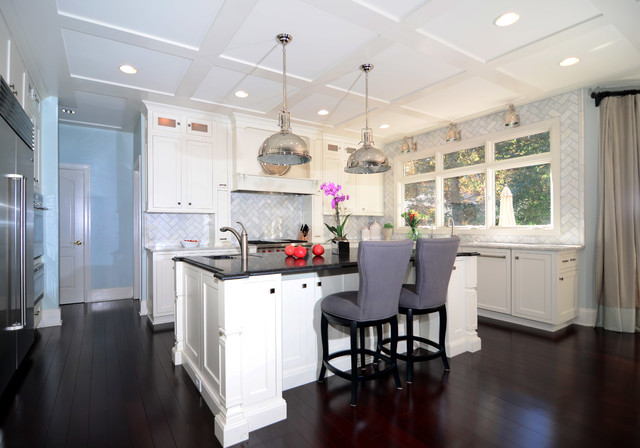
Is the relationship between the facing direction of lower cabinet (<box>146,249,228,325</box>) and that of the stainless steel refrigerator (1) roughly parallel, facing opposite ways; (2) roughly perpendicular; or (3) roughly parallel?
roughly perpendicular

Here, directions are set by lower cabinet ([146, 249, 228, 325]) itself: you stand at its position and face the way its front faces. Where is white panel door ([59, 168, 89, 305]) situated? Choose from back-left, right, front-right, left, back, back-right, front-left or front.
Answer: back-right

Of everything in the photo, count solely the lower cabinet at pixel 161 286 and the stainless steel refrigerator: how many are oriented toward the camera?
1

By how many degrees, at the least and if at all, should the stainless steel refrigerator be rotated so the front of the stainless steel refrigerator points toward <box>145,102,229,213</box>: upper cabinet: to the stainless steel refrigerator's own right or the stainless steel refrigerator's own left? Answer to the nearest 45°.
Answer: approximately 45° to the stainless steel refrigerator's own left

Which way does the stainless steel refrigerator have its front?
to the viewer's right

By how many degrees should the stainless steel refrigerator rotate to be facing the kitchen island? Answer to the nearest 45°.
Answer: approximately 45° to its right

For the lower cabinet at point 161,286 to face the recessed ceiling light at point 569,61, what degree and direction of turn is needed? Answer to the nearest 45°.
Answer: approximately 45° to its left

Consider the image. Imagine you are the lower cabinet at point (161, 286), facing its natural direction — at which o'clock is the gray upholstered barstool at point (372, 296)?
The gray upholstered barstool is roughly at 11 o'clock from the lower cabinet.

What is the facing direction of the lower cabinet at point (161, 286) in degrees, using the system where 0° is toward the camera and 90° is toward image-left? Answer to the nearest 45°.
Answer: approximately 0°
